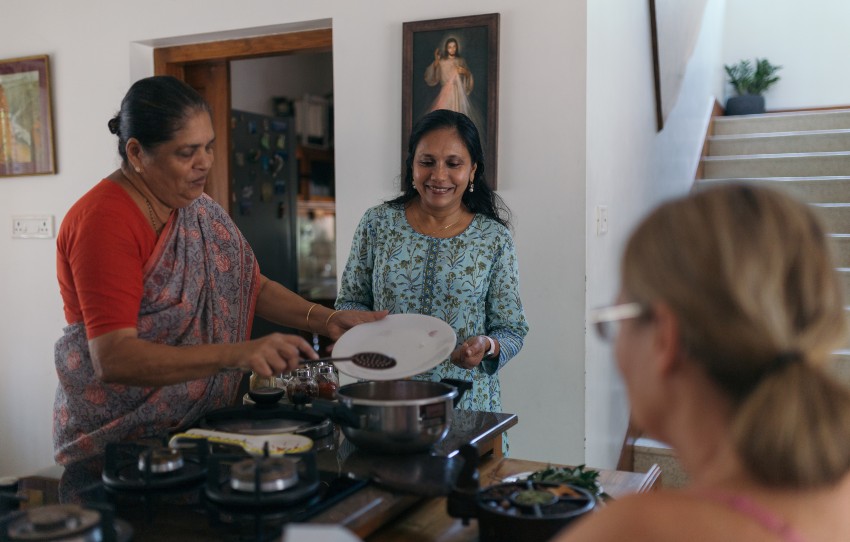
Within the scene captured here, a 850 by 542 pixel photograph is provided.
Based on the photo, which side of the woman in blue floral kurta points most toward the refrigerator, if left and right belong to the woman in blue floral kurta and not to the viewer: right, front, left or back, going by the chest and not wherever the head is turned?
back

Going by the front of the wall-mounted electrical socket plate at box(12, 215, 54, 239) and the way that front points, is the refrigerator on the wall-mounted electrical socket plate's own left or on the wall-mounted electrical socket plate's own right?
on the wall-mounted electrical socket plate's own left

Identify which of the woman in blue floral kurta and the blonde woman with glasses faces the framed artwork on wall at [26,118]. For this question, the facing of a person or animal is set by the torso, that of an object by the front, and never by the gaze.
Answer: the blonde woman with glasses

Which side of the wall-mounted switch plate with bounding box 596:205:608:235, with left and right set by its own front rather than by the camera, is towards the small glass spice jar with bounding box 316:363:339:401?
right

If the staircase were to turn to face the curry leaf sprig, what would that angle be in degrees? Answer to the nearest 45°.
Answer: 0° — it already faces it

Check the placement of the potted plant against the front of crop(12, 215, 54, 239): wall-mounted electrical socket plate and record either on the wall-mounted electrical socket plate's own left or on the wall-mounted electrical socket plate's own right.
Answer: on the wall-mounted electrical socket plate's own left

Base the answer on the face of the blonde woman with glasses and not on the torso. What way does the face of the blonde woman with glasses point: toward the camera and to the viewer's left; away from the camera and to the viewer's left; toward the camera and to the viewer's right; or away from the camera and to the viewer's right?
away from the camera and to the viewer's left

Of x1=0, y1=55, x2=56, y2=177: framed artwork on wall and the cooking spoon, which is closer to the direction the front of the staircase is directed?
the cooking spoon

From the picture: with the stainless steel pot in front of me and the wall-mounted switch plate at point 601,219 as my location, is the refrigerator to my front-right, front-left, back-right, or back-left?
back-right

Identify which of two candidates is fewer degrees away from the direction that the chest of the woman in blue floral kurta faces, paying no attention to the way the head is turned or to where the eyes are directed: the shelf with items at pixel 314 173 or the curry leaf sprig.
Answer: the curry leaf sprig

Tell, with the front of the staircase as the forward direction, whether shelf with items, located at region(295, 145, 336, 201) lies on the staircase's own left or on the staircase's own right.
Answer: on the staircase's own right

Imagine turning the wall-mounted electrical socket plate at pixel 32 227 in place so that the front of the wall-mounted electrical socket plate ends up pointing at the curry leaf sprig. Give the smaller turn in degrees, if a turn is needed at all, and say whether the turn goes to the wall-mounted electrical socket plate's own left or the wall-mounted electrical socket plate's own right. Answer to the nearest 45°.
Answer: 0° — it already faces it

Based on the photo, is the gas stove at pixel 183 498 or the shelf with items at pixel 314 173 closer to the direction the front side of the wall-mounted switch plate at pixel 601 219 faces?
the gas stove

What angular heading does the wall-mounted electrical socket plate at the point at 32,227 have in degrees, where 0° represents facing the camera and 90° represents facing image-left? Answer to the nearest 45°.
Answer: approximately 0°

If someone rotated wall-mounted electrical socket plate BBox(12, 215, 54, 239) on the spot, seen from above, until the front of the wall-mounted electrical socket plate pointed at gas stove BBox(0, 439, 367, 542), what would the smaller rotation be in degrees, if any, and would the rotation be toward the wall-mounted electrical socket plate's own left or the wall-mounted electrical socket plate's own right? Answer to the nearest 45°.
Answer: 0° — it already faces it

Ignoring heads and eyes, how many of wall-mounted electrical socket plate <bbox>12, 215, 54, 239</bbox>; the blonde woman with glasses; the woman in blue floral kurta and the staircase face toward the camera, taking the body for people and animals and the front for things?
3

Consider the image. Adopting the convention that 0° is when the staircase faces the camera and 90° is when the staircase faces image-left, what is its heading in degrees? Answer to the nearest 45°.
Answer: approximately 0°

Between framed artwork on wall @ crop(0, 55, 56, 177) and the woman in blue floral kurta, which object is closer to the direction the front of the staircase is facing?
the woman in blue floral kurta
